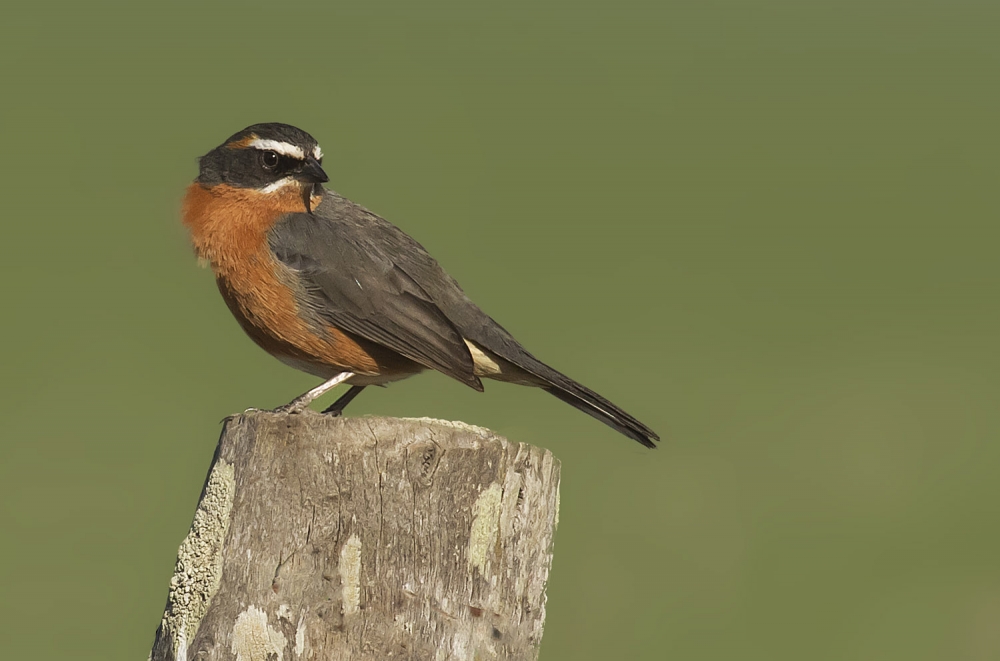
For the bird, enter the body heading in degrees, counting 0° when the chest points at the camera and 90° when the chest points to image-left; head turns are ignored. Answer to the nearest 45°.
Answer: approximately 90°
